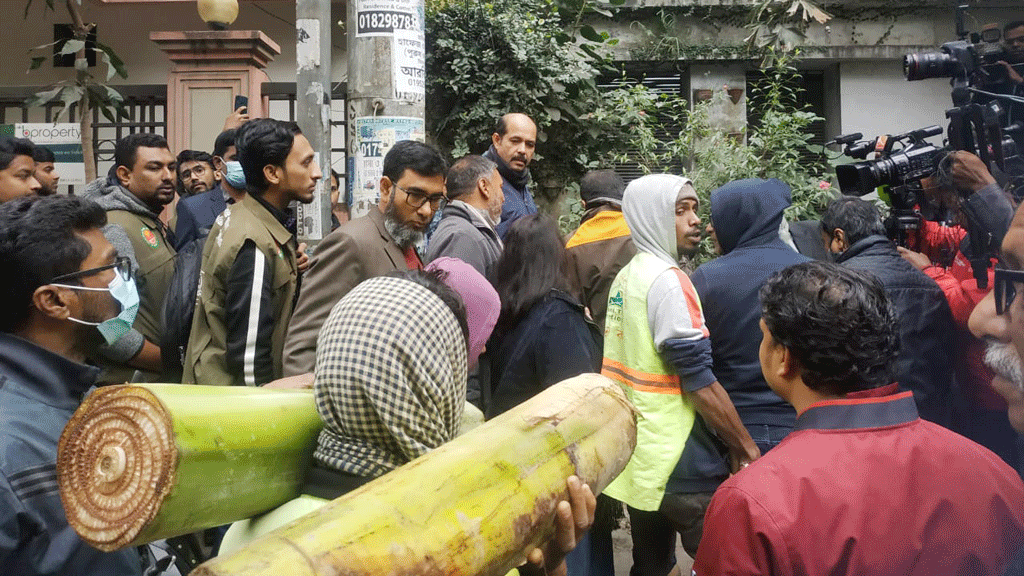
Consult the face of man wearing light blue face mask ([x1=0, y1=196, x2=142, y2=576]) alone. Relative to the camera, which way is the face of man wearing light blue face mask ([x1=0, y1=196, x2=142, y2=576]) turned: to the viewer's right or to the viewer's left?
to the viewer's right

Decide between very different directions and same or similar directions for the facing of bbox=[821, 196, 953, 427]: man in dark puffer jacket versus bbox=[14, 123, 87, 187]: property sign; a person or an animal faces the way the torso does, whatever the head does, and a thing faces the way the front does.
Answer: very different directions

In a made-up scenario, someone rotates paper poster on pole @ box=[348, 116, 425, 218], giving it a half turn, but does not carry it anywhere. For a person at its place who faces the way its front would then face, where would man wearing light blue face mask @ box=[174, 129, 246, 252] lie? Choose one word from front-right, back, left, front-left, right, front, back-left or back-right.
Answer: front-left

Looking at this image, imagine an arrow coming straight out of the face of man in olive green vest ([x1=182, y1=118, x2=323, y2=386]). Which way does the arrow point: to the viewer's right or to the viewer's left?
to the viewer's right

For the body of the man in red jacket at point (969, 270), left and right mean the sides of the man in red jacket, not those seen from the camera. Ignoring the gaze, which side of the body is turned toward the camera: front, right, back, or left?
left

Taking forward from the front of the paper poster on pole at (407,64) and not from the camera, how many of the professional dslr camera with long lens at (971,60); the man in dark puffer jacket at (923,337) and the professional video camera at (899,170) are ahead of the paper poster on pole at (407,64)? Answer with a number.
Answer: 3

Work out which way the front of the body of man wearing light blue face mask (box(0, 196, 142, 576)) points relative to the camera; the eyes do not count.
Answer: to the viewer's right

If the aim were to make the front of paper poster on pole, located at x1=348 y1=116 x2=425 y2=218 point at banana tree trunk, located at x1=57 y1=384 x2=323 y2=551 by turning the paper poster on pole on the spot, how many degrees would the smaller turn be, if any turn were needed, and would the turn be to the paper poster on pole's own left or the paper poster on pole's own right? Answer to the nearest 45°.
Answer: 0° — it already faces it

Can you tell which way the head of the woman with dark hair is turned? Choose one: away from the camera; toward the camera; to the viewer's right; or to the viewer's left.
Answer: away from the camera

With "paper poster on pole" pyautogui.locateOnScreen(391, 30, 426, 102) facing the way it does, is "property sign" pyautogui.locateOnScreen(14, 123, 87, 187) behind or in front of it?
behind

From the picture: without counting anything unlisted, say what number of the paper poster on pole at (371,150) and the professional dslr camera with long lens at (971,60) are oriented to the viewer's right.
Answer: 0
